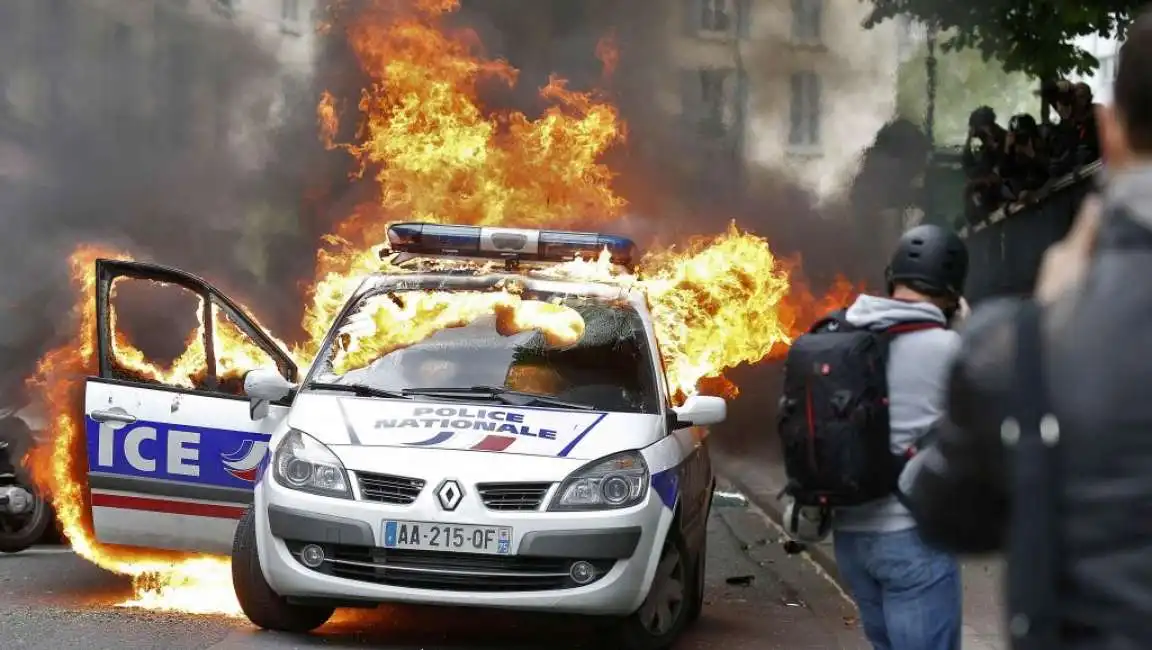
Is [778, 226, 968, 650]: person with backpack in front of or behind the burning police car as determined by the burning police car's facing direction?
in front

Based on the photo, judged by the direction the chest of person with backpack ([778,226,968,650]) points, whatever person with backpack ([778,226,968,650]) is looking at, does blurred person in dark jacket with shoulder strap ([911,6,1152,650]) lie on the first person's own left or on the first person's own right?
on the first person's own right

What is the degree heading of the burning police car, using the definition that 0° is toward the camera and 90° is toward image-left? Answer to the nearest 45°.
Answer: approximately 0°

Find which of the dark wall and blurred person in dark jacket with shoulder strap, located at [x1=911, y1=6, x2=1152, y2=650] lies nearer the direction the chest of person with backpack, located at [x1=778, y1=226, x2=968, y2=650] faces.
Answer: the dark wall

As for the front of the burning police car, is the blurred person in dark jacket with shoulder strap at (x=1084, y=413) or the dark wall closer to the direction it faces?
the blurred person in dark jacket with shoulder strap

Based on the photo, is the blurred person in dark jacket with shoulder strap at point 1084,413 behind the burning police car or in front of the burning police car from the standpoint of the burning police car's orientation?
in front

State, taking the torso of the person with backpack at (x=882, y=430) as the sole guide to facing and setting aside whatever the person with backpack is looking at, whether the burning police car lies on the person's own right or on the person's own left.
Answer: on the person's own left

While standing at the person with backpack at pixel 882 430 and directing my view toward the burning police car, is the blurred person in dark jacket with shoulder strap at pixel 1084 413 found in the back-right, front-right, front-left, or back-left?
back-left

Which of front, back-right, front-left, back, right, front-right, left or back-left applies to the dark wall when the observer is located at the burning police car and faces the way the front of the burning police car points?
back-left

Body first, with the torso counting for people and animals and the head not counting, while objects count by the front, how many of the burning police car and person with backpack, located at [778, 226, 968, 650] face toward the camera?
1
